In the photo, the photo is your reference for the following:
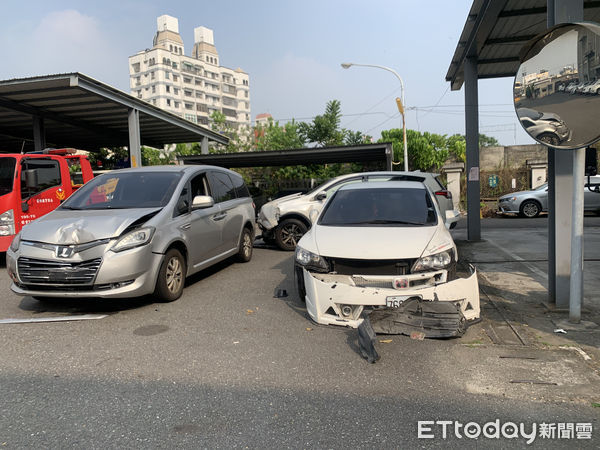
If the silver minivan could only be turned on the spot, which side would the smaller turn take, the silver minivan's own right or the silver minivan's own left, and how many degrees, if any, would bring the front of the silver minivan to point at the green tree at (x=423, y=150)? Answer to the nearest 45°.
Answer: approximately 180°

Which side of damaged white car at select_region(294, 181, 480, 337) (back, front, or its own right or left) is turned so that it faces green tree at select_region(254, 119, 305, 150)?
back

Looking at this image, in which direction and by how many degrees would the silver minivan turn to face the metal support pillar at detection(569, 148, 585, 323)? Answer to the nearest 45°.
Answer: approximately 90° to its left

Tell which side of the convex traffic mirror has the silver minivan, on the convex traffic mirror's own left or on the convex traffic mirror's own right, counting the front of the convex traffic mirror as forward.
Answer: on the convex traffic mirror's own right

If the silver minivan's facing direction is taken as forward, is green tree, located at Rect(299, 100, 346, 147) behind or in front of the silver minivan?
behind

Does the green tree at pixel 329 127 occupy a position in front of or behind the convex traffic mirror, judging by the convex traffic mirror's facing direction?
behind

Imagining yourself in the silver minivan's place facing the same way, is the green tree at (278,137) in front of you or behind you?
behind

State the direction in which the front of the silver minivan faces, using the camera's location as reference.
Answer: facing the viewer and to the left of the viewer

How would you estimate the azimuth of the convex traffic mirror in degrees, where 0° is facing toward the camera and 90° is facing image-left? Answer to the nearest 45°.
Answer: approximately 0°

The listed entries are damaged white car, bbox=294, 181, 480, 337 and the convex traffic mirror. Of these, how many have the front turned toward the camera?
2

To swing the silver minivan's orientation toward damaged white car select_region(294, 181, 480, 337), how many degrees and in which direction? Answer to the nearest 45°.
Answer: approximately 90° to its left
